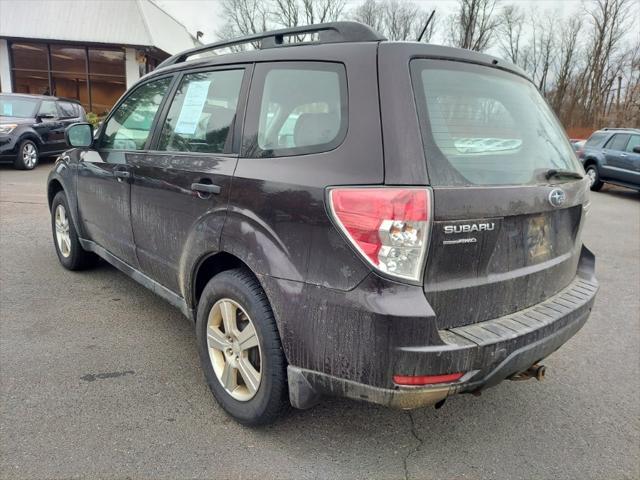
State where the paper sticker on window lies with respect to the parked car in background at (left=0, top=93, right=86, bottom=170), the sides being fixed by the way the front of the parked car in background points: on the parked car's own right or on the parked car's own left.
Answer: on the parked car's own left

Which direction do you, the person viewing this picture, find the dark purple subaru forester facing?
facing away from the viewer and to the left of the viewer

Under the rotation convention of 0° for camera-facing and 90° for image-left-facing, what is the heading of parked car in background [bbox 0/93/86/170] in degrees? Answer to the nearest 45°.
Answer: approximately 45°

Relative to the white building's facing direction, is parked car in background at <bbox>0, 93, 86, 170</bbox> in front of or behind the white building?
in front

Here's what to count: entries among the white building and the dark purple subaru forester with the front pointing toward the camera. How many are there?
1

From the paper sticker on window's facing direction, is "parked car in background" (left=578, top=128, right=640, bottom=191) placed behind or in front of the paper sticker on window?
behind

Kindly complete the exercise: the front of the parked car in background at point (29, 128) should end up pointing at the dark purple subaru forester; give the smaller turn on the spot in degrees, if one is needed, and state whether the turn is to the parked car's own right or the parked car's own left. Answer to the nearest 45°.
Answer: approximately 45° to the parked car's own left

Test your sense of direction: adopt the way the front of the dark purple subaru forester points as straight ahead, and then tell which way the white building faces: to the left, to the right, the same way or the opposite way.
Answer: the opposite way

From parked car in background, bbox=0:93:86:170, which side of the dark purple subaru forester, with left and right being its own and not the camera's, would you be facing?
front

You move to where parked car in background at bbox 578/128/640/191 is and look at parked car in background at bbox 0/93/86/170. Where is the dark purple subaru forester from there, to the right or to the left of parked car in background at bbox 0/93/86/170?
left

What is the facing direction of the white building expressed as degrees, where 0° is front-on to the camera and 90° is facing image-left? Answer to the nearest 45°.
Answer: approximately 0°

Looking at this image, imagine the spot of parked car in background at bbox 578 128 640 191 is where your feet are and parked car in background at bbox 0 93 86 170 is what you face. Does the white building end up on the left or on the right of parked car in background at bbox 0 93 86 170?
right

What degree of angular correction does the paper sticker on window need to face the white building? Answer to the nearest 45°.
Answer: approximately 135° to its right
